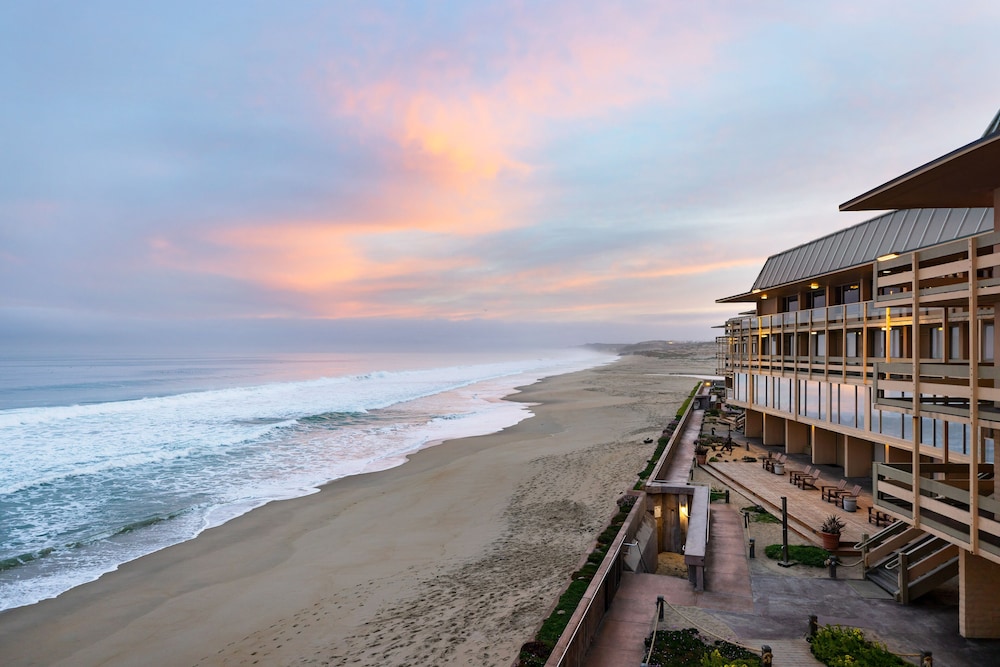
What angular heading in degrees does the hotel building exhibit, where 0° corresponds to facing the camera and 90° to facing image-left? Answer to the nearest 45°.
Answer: approximately 45°

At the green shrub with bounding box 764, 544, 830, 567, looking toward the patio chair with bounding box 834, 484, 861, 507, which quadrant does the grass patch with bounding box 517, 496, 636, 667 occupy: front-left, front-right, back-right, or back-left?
back-left

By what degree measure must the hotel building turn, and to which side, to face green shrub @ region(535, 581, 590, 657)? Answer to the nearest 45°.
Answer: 0° — it already faces it

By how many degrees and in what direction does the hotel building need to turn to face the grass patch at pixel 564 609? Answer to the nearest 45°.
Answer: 0° — it already faces it
